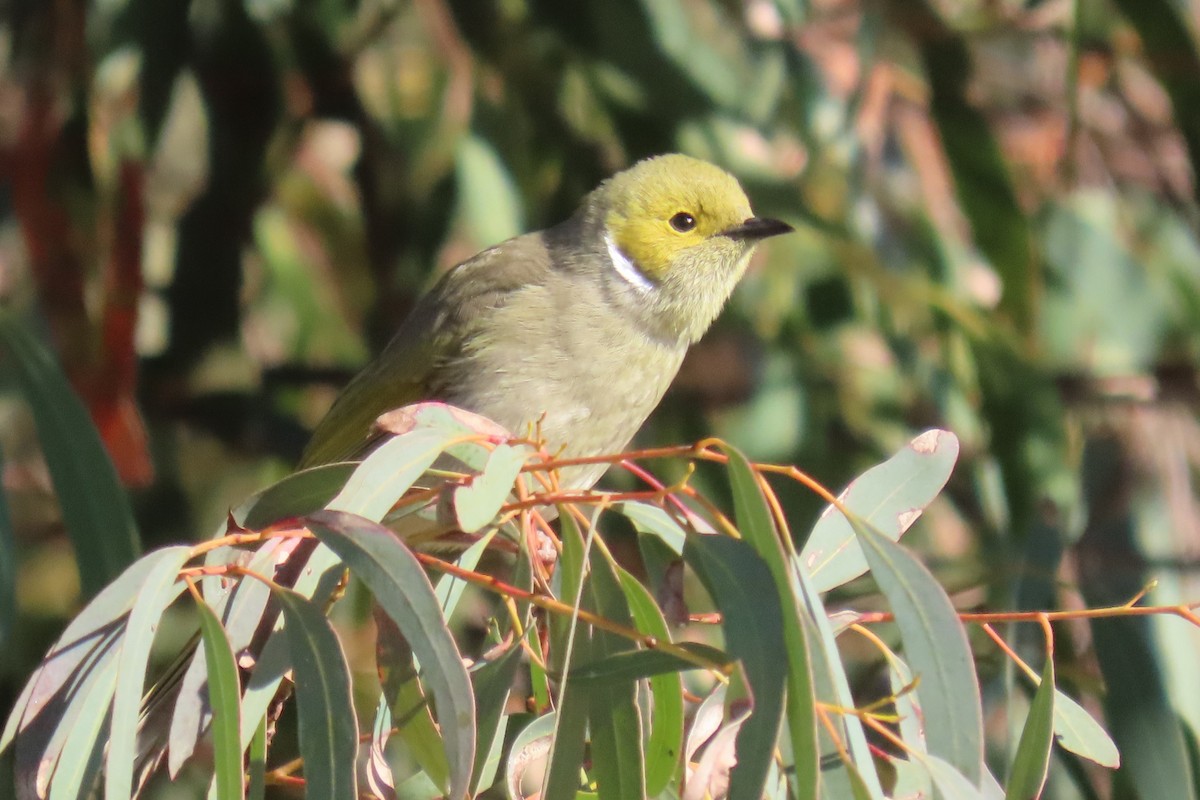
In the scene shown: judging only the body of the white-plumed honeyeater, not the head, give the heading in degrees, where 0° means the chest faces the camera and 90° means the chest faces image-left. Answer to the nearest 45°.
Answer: approximately 270°

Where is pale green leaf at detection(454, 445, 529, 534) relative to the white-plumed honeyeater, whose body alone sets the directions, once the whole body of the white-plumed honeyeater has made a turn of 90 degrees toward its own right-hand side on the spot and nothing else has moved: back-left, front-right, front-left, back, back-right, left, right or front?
front
